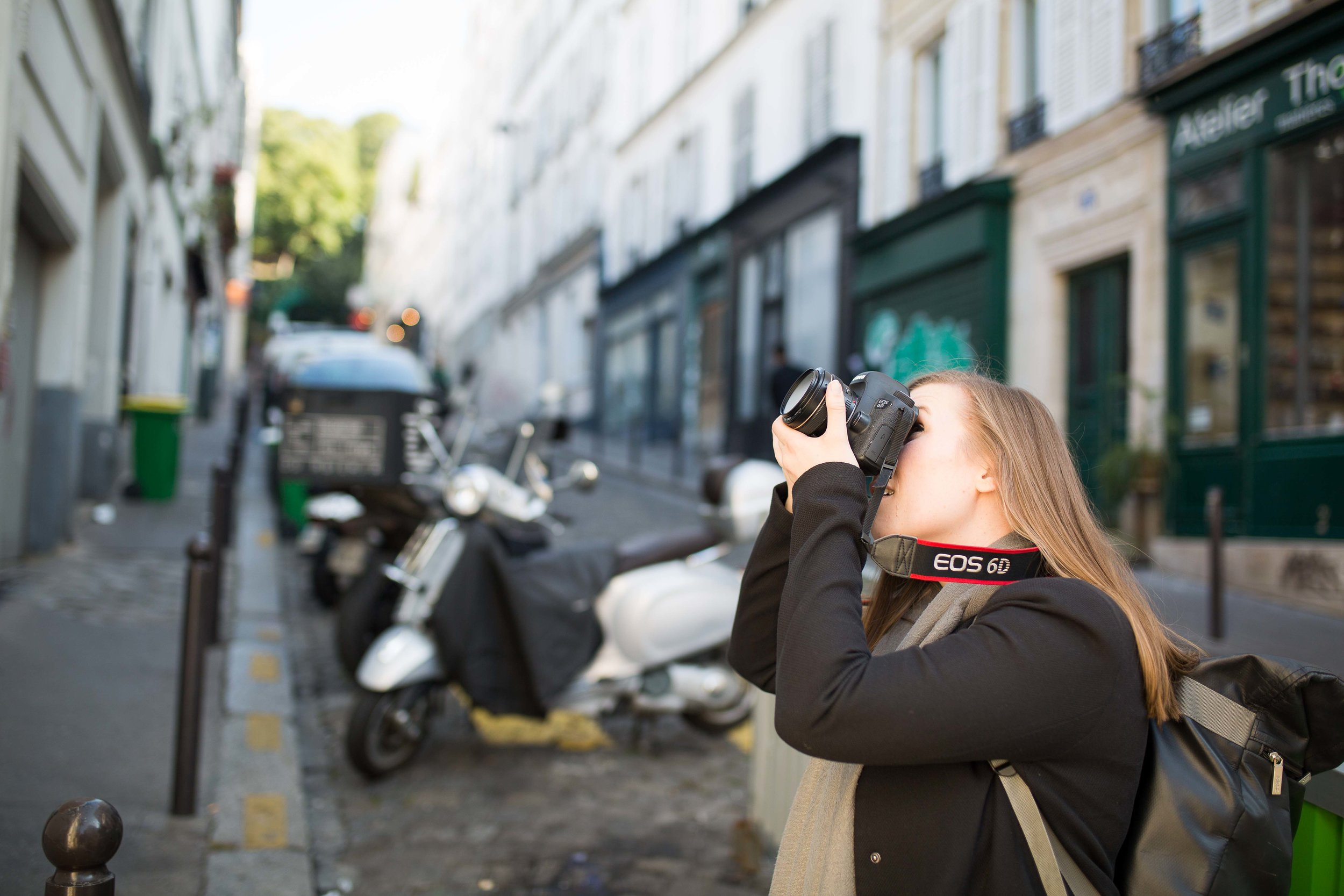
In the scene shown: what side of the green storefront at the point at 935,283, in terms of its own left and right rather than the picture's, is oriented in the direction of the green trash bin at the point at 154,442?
front

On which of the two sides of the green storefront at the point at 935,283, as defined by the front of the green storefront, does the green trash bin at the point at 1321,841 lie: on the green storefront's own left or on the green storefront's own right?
on the green storefront's own left

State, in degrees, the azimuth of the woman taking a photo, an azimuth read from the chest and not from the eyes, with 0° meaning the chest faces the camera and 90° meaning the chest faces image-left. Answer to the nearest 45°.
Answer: approximately 90°

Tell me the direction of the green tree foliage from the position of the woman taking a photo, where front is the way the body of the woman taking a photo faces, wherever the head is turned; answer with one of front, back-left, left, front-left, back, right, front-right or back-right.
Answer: front-right

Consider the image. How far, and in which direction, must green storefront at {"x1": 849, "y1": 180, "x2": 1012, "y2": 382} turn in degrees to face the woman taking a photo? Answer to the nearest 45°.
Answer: approximately 45° to its left

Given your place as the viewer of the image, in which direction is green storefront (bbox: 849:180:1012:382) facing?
facing the viewer and to the left of the viewer

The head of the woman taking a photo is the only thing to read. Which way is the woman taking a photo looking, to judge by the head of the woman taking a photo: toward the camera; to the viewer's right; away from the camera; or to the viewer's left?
to the viewer's left

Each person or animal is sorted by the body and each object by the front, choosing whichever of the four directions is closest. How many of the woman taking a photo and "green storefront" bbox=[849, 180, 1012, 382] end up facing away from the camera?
0

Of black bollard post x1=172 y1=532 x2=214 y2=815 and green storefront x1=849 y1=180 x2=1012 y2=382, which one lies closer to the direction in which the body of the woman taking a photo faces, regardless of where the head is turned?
the black bollard post

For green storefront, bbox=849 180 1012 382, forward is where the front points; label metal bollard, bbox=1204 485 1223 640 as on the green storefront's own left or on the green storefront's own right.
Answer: on the green storefront's own left

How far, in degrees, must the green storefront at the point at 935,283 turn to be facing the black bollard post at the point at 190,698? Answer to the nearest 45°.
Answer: approximately 45° to its left
